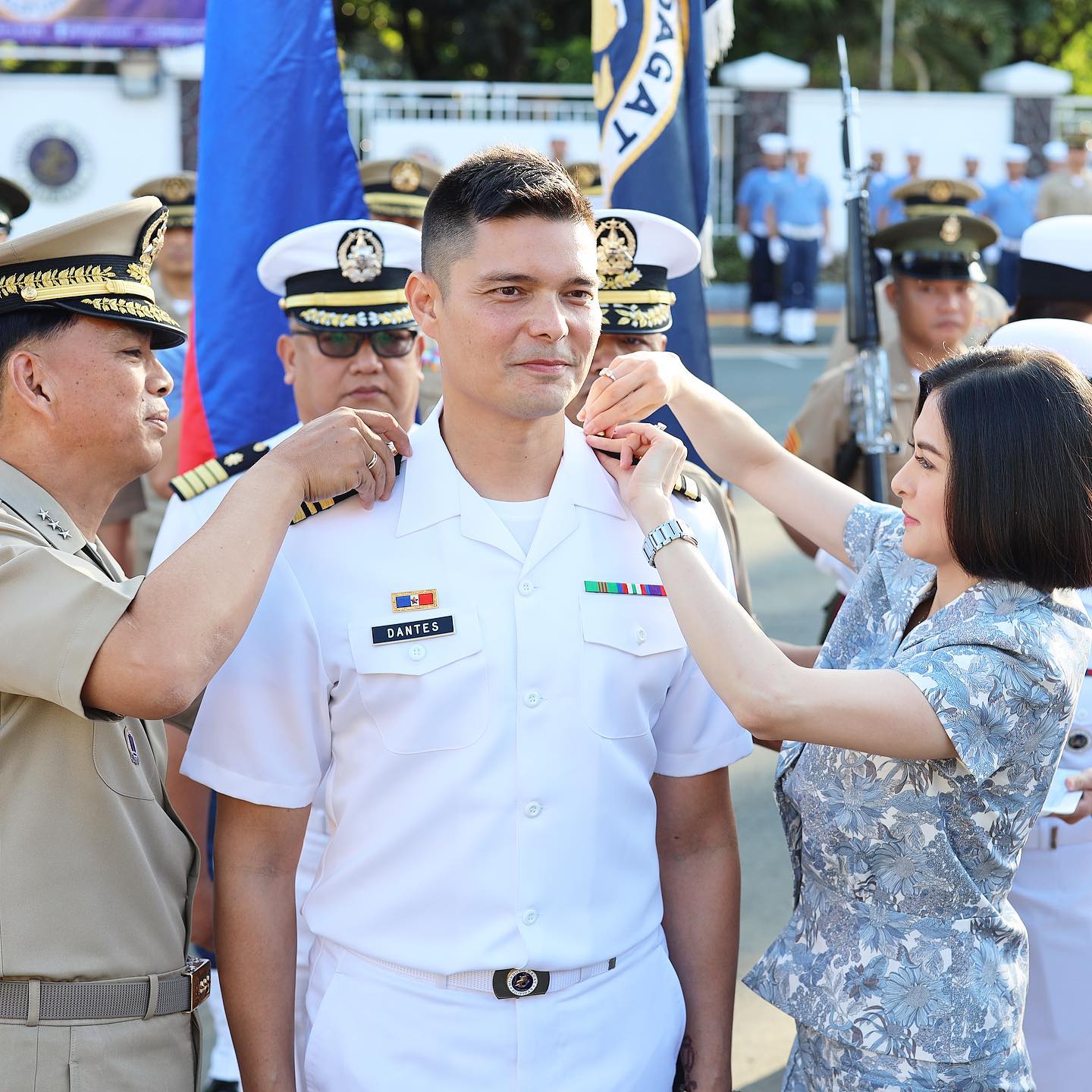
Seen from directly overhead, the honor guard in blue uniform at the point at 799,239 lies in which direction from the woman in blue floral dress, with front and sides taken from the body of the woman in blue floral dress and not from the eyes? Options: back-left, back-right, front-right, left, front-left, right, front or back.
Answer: right

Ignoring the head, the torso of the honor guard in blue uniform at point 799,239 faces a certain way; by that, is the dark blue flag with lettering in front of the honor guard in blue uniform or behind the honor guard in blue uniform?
in front

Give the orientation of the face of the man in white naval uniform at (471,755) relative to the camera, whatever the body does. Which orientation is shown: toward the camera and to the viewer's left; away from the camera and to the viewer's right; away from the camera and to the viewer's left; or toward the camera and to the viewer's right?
toward the camera and to the viewer's right

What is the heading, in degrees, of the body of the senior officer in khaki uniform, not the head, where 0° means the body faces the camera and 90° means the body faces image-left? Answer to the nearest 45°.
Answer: approximately 270°

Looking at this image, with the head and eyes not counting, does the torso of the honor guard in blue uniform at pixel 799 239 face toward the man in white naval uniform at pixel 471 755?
yes

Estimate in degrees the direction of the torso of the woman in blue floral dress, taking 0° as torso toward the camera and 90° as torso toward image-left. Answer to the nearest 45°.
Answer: approximately 90°

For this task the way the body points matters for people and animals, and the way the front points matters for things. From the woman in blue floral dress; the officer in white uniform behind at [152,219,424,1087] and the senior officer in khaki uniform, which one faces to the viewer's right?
the senior officer in khaki uniform

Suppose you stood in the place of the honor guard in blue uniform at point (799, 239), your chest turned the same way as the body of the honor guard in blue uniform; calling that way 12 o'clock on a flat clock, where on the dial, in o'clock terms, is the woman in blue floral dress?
The woman in blue floral dress is roughly at 12 o'clock from the honor guard in blue uniform.

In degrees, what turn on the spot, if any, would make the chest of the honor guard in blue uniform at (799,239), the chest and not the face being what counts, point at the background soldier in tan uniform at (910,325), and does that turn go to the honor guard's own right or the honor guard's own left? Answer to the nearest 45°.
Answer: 0° — they already face them

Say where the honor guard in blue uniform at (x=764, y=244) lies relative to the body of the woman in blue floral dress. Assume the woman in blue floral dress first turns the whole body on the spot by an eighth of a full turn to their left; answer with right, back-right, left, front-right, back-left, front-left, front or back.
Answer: back-right

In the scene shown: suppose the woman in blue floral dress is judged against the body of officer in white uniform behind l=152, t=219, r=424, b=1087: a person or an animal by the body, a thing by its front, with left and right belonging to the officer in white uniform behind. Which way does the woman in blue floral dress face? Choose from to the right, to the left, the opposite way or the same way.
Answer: to the right
